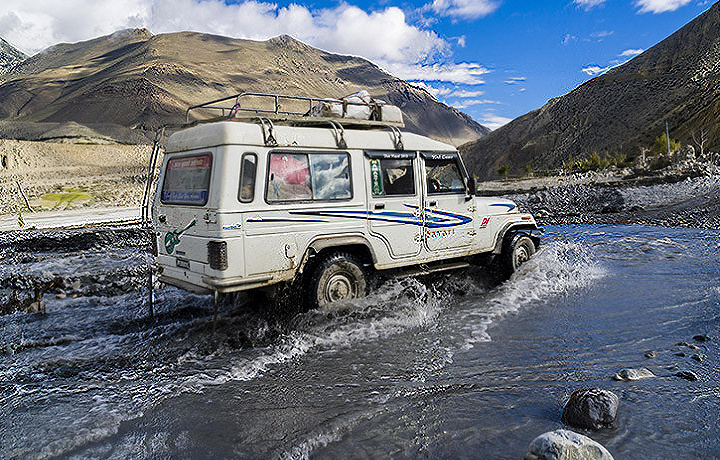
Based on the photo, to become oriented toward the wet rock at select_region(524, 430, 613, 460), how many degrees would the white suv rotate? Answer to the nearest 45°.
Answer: approximately 90° to its right

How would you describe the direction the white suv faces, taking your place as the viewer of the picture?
facing away from the viewer and to the right of the viewer

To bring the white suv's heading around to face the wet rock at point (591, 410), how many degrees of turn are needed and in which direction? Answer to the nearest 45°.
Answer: approximately 90° to its right
